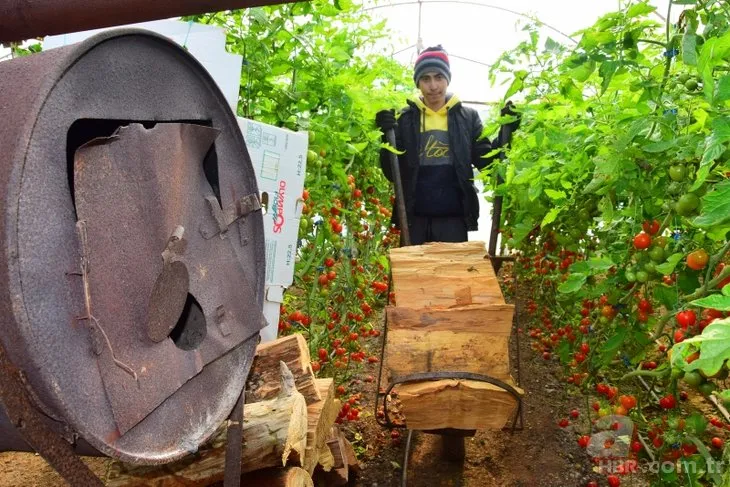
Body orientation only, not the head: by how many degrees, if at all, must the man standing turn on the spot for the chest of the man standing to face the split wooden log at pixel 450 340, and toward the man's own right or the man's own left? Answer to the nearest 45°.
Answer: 0° — they already face it

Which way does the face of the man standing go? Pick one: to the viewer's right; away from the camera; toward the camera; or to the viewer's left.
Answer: toward the camera

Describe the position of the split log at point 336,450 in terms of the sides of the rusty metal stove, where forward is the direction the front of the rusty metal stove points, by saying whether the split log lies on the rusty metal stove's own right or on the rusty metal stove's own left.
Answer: on the rusty metal stove's own left

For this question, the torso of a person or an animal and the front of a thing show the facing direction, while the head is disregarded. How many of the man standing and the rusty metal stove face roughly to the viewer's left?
0

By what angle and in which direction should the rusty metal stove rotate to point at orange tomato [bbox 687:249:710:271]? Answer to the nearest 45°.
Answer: approximately 45° to its left

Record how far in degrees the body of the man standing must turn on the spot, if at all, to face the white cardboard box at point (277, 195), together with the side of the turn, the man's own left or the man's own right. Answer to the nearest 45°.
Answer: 0° — they already face it

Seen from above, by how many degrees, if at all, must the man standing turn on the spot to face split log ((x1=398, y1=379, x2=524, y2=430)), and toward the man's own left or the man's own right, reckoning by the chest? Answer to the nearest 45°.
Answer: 0° — they already face it

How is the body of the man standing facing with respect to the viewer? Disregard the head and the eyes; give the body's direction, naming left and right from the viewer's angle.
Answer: facing the viewer

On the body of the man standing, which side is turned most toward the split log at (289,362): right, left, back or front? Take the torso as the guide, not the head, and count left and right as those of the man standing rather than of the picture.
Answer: front

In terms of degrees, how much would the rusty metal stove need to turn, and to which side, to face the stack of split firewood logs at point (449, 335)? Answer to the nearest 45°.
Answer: approximately 90° to its left

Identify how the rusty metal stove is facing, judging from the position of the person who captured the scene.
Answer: facing the viewer and to the right of the viewer

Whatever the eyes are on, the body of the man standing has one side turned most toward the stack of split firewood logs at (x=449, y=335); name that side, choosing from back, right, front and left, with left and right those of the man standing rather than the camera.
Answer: front

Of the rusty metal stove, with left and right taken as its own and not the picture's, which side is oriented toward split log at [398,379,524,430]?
left

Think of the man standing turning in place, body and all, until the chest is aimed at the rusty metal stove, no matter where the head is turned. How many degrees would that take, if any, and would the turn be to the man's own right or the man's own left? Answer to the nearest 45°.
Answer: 0° — they already face it

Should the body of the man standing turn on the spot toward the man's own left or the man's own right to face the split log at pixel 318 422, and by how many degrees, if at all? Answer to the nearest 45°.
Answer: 0° — they already face it
